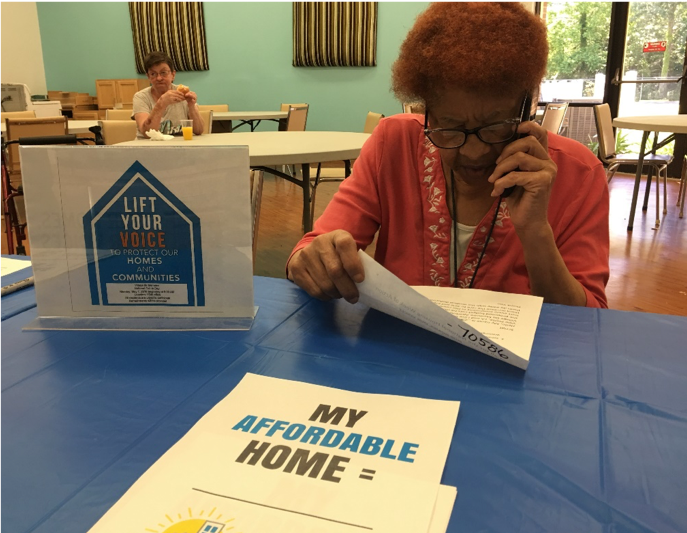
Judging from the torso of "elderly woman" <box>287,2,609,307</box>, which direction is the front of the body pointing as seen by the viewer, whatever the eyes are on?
toward the camera

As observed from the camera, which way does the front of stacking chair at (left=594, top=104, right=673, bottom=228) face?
facing to the right of the viewer

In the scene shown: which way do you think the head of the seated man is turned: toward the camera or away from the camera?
toward the camera

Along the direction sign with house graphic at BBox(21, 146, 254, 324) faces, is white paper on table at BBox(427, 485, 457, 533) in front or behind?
in front

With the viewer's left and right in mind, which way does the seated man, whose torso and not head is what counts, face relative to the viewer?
facing the viewer

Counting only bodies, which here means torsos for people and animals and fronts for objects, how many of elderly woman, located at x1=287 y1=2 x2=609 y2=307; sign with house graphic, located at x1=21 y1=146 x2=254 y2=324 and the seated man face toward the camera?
3

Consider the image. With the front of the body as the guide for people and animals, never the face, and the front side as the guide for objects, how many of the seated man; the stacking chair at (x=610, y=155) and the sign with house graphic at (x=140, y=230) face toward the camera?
2

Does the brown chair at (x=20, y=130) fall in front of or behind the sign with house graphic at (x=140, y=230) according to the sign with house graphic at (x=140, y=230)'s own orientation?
behind

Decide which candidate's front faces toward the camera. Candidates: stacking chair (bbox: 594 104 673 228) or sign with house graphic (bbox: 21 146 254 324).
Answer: the sign with house graphic

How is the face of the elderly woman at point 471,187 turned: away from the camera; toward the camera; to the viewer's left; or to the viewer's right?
toward the camera

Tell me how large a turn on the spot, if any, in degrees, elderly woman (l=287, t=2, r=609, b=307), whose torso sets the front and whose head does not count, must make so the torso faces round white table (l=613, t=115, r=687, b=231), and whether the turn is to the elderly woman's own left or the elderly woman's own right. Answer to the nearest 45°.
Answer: approximately 180°

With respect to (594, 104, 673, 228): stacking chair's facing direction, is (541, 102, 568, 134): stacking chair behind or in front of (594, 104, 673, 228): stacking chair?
behind

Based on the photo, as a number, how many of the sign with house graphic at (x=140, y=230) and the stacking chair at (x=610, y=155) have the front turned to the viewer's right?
1

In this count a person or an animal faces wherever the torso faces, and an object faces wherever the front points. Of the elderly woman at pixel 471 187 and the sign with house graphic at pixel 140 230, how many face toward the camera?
2

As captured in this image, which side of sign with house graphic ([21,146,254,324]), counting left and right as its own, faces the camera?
front
